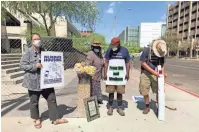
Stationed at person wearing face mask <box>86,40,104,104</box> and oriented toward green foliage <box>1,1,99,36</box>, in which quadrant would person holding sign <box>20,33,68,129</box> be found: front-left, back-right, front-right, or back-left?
back-left

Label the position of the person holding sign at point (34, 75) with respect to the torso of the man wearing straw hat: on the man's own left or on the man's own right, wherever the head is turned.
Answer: on the man's own right

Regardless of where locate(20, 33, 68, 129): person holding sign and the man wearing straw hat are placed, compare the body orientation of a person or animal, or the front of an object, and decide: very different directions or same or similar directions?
same or similar directions

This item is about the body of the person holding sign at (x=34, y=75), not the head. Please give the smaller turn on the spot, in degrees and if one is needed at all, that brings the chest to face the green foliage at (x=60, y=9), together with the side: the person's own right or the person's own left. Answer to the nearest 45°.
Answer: approximately 135° to the person's own left

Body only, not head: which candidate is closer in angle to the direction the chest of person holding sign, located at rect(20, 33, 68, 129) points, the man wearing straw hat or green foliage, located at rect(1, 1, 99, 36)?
the man wearing straw hat

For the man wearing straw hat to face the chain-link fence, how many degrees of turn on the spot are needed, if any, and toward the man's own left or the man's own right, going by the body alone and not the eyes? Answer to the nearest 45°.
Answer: approximately 180°

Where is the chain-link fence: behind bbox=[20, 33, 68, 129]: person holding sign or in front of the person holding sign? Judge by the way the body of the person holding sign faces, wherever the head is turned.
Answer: behind

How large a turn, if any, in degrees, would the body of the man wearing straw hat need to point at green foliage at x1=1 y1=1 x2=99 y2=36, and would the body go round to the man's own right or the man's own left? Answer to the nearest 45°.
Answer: approximately 180°

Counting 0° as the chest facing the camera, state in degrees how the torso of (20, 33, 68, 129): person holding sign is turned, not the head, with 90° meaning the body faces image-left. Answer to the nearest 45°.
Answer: approximately 315°

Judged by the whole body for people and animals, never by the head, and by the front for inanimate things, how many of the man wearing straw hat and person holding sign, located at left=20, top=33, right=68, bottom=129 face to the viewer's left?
0

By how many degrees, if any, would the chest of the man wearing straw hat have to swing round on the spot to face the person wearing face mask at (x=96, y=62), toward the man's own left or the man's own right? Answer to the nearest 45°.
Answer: approximately 135° to the man's own right

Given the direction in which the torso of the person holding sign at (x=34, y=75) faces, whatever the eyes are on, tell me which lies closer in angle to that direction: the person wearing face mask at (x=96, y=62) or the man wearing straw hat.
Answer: the man wearing straw hat

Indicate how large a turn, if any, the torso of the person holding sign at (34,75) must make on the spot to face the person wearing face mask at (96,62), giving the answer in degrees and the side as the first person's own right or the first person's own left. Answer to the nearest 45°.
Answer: approximately 90° to the first person's own left
